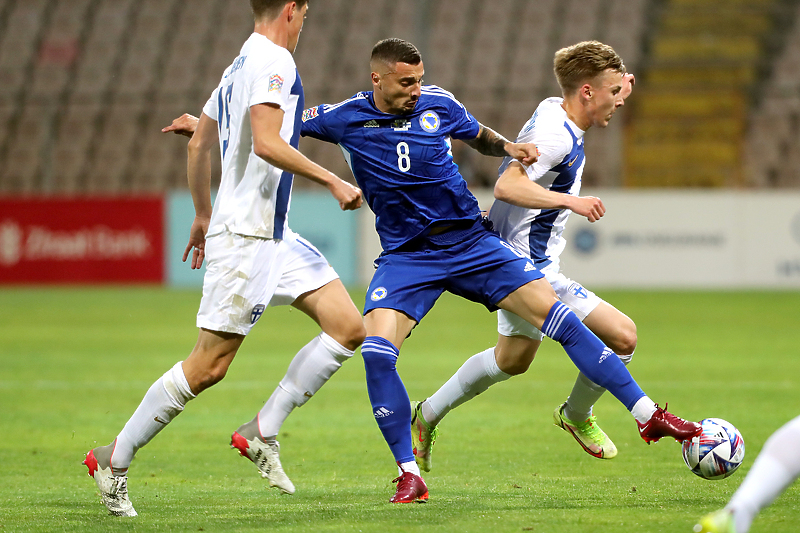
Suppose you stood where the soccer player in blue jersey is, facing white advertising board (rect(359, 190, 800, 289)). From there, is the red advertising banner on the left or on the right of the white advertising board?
left

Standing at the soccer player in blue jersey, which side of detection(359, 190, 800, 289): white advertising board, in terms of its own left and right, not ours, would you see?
front

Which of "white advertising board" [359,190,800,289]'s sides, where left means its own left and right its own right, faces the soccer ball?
front

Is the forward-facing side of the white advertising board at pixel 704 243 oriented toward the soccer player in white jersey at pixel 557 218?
yes

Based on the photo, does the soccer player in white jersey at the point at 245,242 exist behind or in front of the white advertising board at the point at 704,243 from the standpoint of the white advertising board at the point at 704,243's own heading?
in front

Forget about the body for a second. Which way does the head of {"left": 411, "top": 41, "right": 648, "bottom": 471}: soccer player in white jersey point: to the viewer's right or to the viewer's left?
to the viewer's right

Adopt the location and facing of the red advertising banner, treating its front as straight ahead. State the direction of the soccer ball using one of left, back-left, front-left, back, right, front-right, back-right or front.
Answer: front

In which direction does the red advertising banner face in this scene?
toward the camera

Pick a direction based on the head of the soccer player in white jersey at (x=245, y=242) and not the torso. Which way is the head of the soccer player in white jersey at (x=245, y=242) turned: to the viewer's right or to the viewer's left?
to the viewer's right

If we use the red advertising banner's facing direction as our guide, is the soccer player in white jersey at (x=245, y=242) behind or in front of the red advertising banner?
in front
